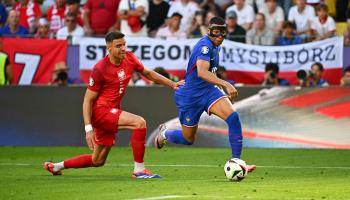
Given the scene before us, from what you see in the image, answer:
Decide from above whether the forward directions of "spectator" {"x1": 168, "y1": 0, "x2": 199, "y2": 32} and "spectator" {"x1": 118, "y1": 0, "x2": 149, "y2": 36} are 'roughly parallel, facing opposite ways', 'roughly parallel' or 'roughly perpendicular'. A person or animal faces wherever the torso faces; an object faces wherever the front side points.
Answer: roughly parallel

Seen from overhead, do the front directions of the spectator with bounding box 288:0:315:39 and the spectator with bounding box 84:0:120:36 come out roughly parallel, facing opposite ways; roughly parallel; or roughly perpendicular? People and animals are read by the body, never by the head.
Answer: roughly parallel

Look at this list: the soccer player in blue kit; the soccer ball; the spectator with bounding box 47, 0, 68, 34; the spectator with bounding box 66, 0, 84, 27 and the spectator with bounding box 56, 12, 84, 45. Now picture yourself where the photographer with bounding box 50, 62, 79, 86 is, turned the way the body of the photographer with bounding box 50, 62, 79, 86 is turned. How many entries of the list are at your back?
3

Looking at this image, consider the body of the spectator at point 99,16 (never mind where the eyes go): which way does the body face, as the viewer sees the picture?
toward the camera

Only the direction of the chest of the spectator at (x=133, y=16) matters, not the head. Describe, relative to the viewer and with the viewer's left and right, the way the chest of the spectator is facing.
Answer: facing the viewer

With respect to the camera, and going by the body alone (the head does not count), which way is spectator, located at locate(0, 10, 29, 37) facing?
toward the camera

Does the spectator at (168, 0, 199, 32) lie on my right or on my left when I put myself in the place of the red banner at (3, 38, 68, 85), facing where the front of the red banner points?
on my left

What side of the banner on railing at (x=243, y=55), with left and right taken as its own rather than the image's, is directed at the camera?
front

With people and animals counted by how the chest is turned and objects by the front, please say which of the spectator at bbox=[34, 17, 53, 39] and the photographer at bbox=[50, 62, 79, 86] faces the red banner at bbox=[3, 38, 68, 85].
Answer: the spectator at bbox=[34, 17, 53, 39]

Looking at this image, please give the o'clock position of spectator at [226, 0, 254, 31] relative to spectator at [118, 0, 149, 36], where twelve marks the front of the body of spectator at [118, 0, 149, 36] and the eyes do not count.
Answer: spectator at [226, 0, 254, 31] is roughly at 9 o'clock from spectator at [118, 0, 149, 36].

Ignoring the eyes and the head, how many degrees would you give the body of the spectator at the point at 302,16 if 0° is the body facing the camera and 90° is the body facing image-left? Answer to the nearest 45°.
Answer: approximately 0°

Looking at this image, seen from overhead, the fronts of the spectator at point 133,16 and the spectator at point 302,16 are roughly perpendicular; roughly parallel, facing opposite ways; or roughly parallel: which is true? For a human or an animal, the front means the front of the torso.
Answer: roughly parallel
